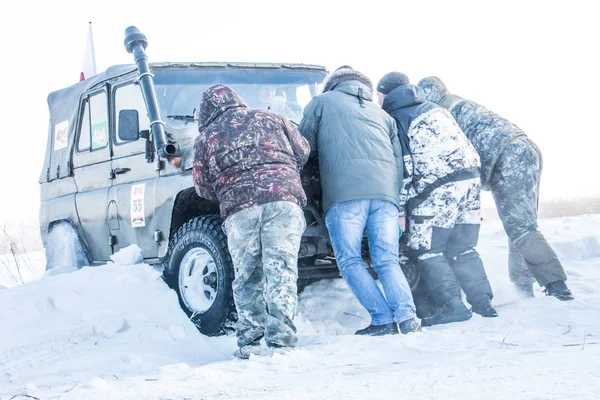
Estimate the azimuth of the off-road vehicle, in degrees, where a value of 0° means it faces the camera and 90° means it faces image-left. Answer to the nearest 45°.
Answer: approximately 315°

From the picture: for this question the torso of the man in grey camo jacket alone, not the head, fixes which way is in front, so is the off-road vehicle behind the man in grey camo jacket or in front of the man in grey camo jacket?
in front

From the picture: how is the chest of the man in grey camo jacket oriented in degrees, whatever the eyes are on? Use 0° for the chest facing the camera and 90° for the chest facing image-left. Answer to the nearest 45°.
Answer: approximately 90°

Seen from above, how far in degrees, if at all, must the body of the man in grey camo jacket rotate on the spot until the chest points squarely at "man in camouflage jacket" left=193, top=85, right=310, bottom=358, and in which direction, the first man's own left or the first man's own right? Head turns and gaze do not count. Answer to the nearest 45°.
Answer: approximately 45° to the first man's own left

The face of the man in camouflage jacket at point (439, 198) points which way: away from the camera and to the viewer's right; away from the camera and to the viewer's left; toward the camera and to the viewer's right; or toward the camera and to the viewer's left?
away from the camera and to the viewer's left

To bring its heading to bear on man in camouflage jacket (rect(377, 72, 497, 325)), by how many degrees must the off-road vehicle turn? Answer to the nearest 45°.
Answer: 0° — it already faces them

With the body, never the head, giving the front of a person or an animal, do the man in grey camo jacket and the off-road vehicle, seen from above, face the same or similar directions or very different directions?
very different directions

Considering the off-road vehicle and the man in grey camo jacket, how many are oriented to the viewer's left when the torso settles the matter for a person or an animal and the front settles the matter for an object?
1

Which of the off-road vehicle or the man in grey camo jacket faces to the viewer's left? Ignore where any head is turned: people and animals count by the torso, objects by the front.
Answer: the man in grey camo jacket
